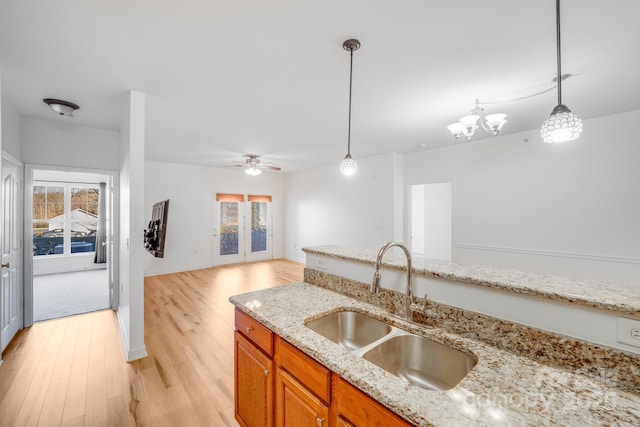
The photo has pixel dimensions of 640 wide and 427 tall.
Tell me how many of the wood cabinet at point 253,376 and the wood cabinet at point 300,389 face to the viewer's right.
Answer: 0

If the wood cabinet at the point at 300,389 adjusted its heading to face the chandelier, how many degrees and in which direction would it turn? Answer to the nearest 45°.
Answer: approximately 180°

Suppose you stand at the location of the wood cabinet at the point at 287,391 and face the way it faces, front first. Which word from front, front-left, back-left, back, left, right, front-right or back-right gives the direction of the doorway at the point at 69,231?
right

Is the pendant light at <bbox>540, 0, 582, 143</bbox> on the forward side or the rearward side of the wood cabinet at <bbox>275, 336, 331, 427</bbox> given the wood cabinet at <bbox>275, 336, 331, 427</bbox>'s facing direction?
on the rearward side

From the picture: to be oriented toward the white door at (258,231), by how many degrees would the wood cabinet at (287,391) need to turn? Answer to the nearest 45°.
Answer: approximately 135° to its right

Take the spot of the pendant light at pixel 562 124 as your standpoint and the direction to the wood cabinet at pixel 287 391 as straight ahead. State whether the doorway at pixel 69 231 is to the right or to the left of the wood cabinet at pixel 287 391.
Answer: right

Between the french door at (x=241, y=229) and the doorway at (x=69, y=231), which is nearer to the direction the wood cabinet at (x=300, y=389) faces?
the doorway

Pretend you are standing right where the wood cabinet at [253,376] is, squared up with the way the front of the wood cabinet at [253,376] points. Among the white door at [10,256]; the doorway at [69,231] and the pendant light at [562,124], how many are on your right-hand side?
2

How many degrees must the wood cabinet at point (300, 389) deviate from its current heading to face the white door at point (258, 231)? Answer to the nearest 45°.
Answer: approximately 135° to its right

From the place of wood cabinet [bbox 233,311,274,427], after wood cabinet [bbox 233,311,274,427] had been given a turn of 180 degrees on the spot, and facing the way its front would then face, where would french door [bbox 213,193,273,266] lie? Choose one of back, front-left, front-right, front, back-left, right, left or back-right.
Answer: front-left

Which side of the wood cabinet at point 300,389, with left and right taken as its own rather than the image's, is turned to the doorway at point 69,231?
right

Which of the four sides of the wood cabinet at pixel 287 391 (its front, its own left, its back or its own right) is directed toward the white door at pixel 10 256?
right
